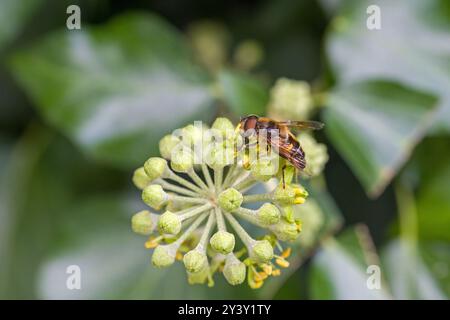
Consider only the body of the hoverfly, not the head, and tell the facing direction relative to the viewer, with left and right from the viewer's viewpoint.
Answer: facing to the left of the viewer

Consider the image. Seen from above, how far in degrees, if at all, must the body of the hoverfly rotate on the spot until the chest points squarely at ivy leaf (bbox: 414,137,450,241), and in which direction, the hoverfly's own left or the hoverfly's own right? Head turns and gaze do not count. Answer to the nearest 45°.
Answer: approximately 135° to the hoverfly's own right

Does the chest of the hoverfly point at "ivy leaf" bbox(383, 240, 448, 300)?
no

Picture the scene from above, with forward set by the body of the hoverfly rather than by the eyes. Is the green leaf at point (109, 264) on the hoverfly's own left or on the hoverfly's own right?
on the hoverfly's own right
